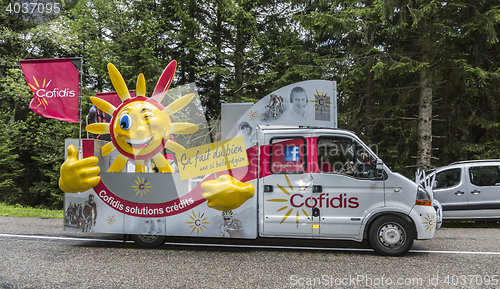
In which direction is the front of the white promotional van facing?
to the viewer's right

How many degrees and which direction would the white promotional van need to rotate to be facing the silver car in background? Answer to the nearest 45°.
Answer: approximately 45° to its left

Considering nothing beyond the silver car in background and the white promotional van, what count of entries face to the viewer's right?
1

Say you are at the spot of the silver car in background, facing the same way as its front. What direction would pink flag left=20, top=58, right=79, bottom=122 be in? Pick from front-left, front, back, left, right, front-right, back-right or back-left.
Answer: front-left

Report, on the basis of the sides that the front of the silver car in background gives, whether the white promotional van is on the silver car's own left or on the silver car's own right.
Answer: on the silver car's own left

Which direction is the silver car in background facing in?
to the viewer's left
